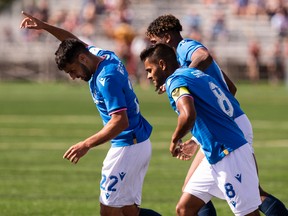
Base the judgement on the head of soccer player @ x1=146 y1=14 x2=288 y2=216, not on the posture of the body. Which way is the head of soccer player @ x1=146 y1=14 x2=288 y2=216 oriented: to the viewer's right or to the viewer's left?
to the viewer's left

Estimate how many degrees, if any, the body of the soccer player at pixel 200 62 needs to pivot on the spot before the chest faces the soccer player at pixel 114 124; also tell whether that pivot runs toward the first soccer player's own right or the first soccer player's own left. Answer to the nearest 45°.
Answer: approximately 45° to the first soccer player's own left

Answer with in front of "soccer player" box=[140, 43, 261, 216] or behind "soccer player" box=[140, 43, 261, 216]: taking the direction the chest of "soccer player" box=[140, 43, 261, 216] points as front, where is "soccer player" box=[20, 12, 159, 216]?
in front

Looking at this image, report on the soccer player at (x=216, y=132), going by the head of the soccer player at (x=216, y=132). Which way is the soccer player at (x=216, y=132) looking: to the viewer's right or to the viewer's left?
to the viewer's left

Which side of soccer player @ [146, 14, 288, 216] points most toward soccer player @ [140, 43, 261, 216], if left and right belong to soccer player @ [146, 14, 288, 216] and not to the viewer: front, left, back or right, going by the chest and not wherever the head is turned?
left

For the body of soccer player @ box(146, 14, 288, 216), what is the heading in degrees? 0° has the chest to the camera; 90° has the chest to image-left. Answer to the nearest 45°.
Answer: approximately 90°

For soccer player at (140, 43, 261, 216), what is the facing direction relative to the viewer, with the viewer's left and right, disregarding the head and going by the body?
facing to the left of the viewer
